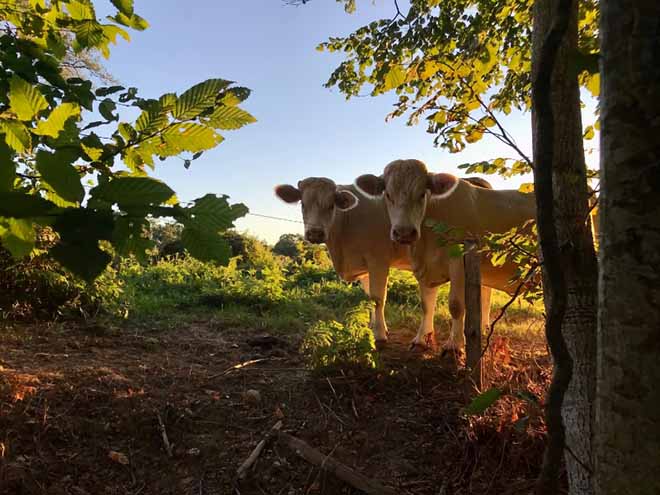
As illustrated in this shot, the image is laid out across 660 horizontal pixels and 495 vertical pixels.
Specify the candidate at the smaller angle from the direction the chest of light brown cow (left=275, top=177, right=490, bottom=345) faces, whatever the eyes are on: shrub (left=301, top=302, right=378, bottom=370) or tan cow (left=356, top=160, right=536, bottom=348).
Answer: the shrub

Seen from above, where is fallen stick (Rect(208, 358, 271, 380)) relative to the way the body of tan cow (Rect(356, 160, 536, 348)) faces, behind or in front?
in front

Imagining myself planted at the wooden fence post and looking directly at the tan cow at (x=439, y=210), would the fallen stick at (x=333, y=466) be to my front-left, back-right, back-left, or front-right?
back-left

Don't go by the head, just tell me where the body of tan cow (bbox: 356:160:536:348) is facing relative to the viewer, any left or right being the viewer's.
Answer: facing the viewer and to the left of the viewer

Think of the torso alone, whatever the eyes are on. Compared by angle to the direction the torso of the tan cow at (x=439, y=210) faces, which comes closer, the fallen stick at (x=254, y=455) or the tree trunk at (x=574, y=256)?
the fallen stick

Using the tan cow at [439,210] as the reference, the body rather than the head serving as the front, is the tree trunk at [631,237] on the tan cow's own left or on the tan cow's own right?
on the tan cow's own left

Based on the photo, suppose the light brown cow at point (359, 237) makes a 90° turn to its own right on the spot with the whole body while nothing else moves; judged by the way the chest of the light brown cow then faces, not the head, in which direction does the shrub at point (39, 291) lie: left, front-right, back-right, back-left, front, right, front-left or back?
front-left

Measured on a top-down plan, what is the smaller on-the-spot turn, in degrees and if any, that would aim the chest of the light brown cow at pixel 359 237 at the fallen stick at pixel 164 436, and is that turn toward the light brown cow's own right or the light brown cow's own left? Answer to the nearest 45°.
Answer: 0° — it already faces it

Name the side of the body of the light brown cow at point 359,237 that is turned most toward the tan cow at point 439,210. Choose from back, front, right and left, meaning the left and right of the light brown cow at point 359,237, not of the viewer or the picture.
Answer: left

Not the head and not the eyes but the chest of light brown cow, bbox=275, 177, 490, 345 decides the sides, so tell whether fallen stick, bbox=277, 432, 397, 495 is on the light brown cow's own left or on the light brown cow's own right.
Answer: on the light brown cow's own left

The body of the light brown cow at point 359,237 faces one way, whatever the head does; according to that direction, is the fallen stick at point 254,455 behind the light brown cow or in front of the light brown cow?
in front

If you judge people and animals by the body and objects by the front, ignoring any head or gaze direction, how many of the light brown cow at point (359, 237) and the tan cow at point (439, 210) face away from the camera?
0

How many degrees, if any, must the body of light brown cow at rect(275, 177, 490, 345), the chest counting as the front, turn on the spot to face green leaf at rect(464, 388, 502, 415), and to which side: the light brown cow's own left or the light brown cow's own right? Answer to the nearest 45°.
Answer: approximately 45° to the light brown cow's own left
